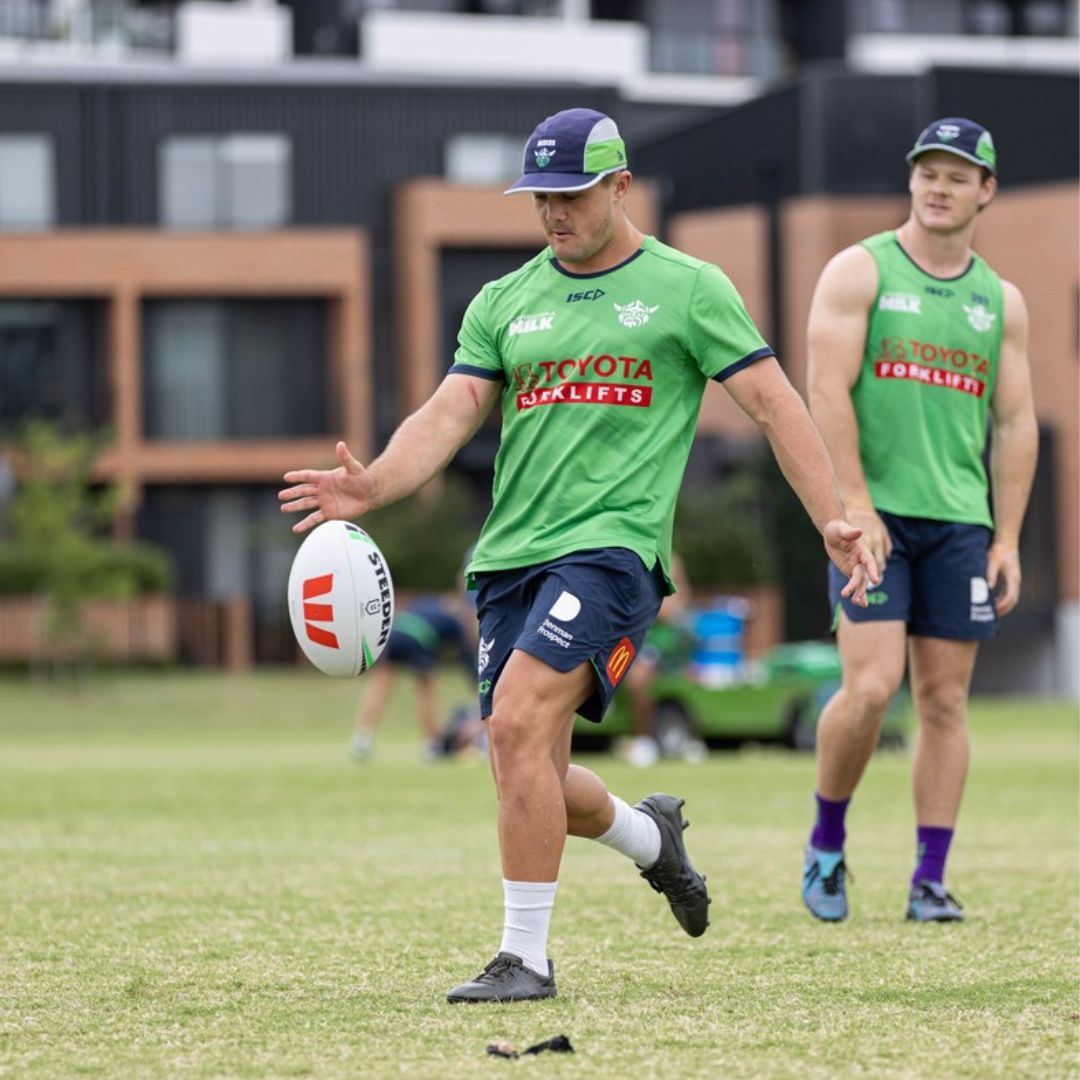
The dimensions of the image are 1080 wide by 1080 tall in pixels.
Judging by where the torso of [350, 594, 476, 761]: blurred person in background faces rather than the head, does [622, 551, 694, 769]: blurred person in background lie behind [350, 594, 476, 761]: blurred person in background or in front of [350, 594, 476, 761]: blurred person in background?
in front

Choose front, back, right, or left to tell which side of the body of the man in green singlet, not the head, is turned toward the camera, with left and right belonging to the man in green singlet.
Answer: front

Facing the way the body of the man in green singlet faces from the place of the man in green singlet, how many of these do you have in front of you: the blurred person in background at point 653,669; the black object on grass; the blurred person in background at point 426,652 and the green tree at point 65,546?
1

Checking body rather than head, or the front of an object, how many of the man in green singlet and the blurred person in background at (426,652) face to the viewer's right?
1

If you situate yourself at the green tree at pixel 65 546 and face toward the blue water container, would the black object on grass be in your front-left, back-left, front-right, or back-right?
front-right

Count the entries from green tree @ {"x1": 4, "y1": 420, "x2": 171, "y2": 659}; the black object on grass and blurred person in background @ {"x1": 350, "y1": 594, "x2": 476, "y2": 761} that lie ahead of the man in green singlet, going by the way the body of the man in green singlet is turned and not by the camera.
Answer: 1

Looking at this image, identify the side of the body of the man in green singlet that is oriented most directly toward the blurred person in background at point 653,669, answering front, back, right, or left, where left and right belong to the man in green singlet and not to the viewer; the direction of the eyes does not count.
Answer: back

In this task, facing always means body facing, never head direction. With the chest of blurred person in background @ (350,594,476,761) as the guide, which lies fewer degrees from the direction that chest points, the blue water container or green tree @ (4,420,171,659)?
the blue water container

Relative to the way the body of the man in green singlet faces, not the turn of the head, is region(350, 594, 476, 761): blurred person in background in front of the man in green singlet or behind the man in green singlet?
behind

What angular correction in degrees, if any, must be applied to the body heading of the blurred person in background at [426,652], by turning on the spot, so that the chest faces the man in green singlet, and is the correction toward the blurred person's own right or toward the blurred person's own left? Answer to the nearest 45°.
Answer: approximately 90° to the blurred person's own right

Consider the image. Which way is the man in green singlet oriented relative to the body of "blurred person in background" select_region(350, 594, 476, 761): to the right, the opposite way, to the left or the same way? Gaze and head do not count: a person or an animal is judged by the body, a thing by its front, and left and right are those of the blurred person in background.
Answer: to the right

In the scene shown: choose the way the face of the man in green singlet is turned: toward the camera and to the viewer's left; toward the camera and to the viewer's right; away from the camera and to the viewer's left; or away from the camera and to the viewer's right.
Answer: toward the camera and to the viewer's left

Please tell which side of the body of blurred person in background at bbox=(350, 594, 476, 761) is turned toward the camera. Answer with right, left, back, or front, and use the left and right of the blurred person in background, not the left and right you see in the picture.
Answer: right
